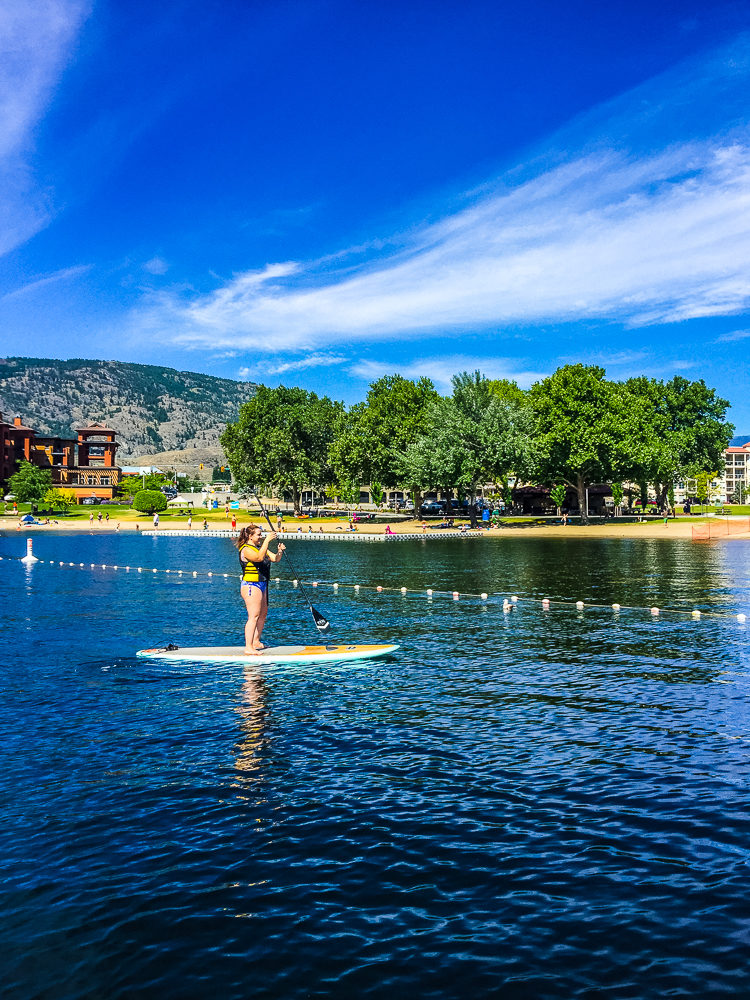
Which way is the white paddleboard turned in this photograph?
to the viewer's right

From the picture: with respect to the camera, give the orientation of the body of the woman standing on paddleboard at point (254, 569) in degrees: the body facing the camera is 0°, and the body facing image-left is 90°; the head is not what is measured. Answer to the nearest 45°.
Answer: approximately 270°
